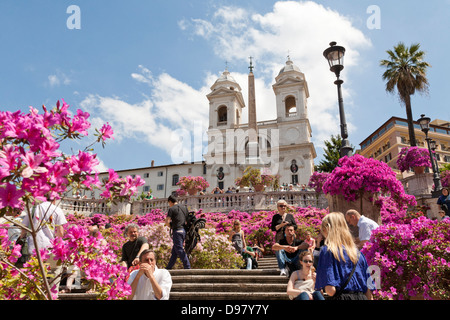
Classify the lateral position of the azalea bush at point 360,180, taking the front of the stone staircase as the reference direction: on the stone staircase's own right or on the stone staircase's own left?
on the stone staircase's own left

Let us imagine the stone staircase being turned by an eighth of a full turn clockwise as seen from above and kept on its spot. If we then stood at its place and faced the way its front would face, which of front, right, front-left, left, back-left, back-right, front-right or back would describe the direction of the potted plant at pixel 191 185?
back-right

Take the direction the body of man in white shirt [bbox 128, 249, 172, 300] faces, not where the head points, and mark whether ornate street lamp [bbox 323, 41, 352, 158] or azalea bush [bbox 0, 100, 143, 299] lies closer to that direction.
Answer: the azalea bush

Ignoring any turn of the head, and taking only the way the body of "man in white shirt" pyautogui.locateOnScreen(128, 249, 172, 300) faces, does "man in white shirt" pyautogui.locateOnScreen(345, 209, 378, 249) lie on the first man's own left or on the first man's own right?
on the first man's own left

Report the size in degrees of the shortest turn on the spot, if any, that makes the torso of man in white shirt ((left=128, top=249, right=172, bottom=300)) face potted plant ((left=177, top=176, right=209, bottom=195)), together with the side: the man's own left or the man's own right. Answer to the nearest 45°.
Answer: approximately 180°

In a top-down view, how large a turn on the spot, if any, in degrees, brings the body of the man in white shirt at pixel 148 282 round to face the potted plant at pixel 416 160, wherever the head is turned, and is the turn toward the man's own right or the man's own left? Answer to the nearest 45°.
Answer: approximately 135° to the man's own left

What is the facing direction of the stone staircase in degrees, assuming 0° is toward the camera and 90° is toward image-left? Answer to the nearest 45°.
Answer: approximately 0°

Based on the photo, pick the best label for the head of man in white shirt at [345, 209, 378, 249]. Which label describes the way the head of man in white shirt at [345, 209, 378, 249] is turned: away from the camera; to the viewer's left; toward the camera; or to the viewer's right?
to the viewer's left

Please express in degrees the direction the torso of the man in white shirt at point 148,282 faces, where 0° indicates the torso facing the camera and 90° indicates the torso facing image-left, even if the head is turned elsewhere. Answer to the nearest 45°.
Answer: approximately 0°
